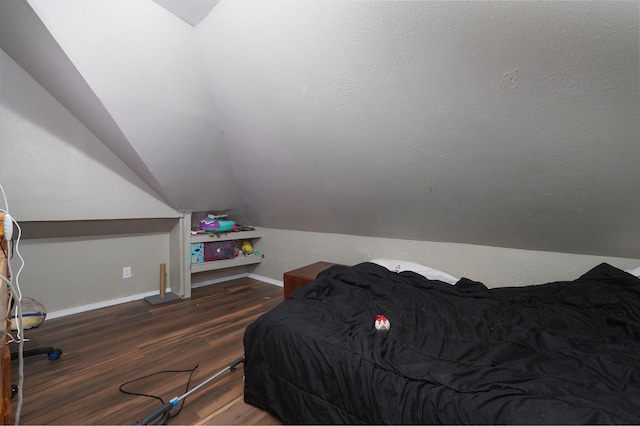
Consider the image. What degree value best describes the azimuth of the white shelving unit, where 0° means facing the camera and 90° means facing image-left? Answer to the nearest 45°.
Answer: approximately 315°
